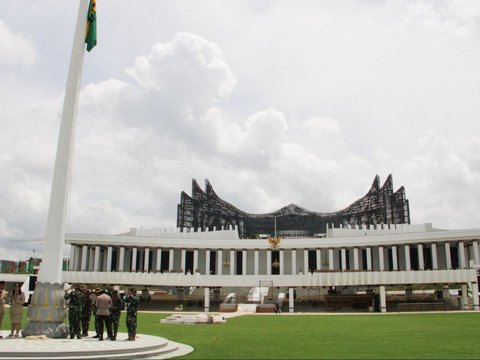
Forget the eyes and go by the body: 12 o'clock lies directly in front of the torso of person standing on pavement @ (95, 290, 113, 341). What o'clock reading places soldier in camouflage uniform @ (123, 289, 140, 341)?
The soldier in camouflage uniform is roughly at 3 o'clock from the person standing on pavement.

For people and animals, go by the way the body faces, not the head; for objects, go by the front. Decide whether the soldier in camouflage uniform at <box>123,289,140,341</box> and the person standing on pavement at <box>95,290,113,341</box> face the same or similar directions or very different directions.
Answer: very different directions

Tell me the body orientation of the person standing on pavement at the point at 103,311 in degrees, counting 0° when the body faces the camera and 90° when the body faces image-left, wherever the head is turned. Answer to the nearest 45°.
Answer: approximately 180°
